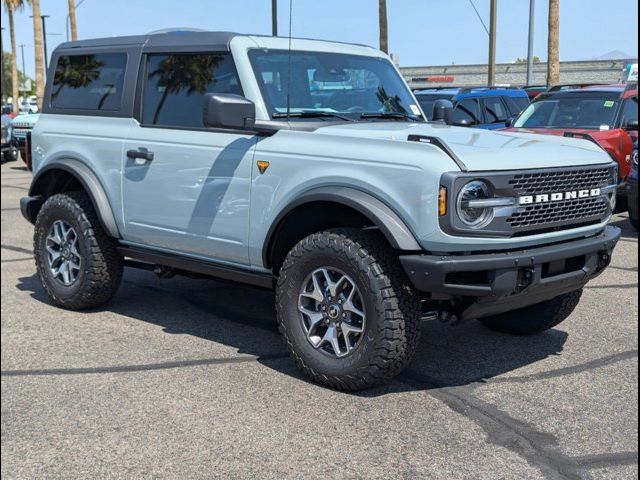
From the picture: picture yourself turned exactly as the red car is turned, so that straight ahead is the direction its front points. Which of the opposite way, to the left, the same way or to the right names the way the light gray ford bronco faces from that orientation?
to the left

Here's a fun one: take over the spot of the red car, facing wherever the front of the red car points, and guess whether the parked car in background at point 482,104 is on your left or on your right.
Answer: on your right

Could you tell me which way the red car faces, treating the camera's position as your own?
facing the viewer and to the left of the viewer

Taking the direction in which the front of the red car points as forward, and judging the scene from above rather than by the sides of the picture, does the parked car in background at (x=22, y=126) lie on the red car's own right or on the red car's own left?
on the red car's own right

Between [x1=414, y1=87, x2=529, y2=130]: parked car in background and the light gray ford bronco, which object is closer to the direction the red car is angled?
the light gray ford bronco

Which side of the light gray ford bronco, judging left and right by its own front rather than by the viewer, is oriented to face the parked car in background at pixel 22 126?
back

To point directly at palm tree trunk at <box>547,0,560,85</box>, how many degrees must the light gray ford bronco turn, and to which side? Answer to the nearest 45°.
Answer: approximately 135° to its left

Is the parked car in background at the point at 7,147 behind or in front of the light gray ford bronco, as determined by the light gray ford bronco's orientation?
behind

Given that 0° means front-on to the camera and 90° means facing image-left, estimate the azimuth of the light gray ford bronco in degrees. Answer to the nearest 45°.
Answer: approximately 315°

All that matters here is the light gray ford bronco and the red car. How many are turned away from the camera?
0

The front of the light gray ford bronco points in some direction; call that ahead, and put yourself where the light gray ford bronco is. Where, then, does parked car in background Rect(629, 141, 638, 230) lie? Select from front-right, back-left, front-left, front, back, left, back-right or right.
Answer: left

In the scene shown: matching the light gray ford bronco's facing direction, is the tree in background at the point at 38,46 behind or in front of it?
behind
